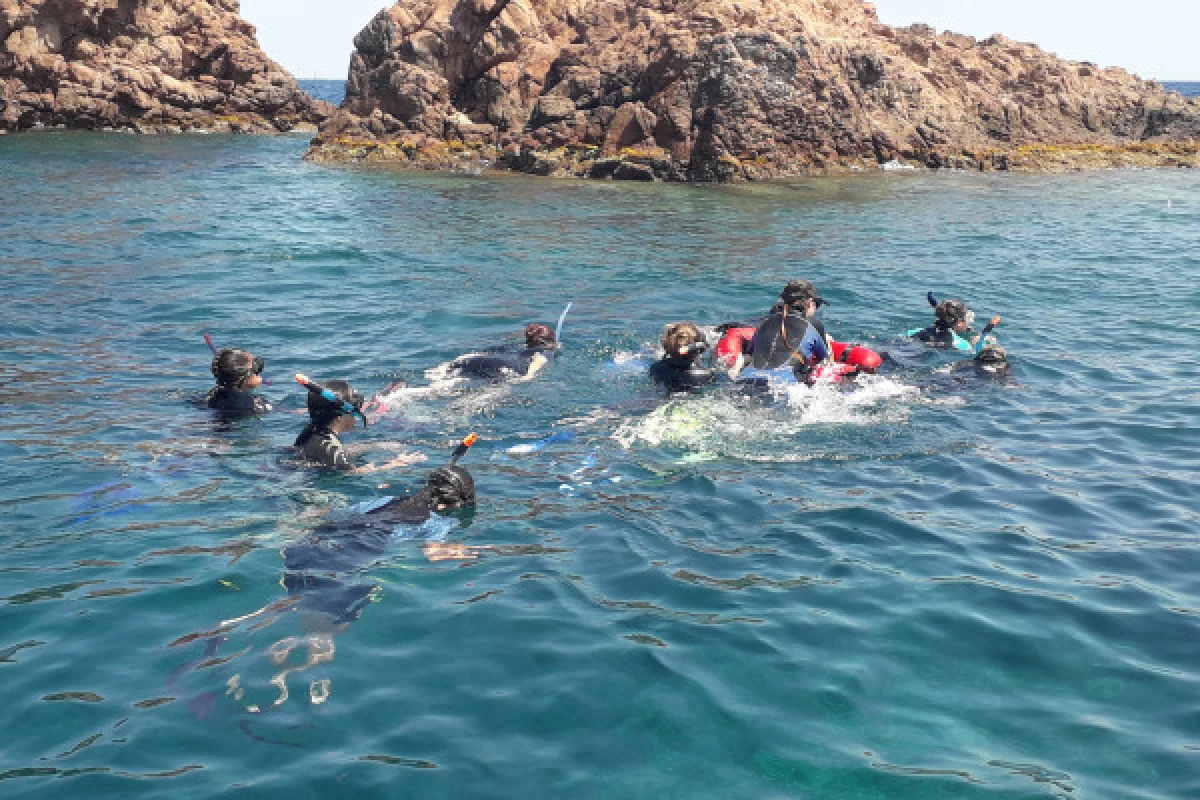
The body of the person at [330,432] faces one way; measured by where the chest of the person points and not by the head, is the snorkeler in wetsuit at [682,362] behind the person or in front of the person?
in front

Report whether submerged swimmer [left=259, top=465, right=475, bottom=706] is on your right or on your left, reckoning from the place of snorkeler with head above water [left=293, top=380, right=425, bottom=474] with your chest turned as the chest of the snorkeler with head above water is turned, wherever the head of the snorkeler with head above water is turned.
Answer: on your right

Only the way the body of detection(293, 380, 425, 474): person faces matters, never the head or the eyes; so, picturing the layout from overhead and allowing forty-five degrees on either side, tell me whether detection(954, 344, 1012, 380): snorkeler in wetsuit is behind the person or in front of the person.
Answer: in front
